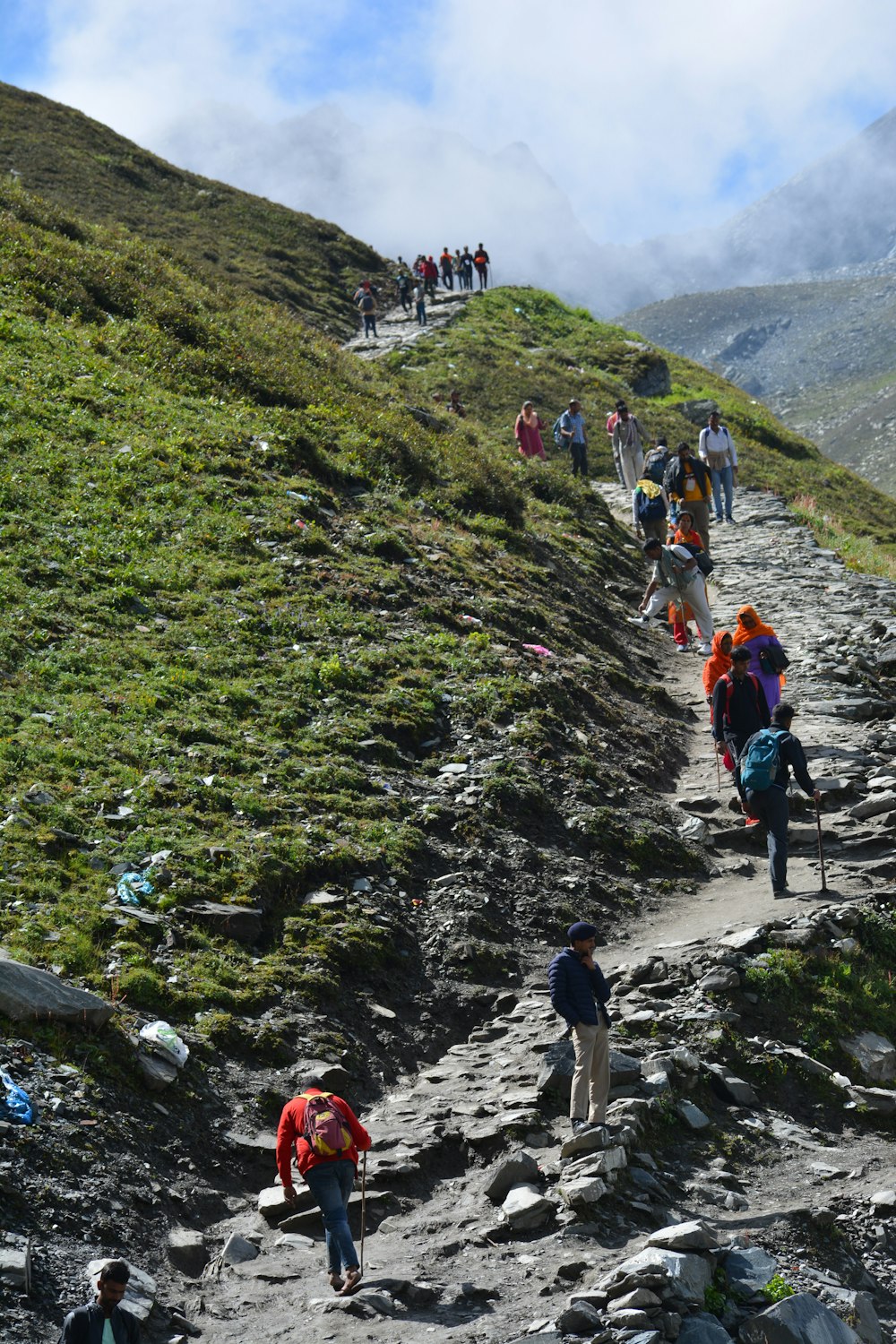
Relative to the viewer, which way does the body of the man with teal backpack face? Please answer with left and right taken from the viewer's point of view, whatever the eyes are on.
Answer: facing away from the viewer and to the right of the viewer

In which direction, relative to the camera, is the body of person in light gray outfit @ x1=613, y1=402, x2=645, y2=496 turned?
toward the camera

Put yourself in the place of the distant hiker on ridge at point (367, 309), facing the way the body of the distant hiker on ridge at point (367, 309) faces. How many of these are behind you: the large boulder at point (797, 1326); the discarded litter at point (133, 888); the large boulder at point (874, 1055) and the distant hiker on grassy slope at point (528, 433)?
4

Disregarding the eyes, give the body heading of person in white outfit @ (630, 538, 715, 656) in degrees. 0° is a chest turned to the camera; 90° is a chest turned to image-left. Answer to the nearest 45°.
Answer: approximately 45°

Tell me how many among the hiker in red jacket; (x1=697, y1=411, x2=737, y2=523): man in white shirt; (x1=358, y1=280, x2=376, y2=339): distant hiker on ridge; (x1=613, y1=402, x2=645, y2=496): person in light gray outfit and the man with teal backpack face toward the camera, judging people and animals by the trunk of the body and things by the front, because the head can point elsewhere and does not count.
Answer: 2

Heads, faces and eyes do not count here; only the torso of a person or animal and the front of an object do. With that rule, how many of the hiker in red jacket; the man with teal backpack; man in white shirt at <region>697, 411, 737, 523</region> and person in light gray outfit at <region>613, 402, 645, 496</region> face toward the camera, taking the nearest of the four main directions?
2

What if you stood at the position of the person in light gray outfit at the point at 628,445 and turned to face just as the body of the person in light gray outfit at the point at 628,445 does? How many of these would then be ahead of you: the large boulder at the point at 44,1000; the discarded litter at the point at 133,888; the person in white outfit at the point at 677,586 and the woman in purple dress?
4

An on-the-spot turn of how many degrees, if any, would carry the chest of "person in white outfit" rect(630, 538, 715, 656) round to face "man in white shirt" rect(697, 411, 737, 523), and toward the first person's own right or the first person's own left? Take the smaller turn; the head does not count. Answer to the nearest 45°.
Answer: approximately 135° to the first person's own right
